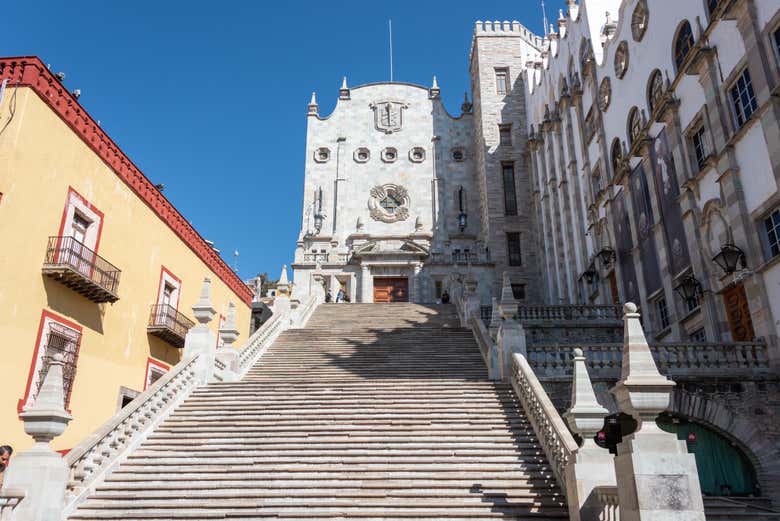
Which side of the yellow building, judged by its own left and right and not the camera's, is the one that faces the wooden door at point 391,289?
left

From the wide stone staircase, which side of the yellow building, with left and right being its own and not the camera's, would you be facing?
front

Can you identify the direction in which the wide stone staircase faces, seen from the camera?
facing the viewer

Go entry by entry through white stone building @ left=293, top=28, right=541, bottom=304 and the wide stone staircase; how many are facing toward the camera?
2

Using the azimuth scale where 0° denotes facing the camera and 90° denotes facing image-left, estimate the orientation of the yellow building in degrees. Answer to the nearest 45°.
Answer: approximately 315°

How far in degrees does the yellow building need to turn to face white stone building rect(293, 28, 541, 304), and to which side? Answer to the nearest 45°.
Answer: approximately 90° to its left

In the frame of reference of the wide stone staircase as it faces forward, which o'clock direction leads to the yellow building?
The yellow building is roughly at 4 o'clock from the wide stone staircase.

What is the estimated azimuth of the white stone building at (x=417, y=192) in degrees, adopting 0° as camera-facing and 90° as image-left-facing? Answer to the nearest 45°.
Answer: approximately 0°

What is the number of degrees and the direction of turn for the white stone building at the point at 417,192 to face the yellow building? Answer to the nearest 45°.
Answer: approximately 45° to its right

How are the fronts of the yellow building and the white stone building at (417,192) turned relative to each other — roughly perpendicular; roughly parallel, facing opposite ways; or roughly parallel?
roughly perpendicular

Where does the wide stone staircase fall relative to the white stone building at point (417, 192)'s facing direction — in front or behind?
in front
